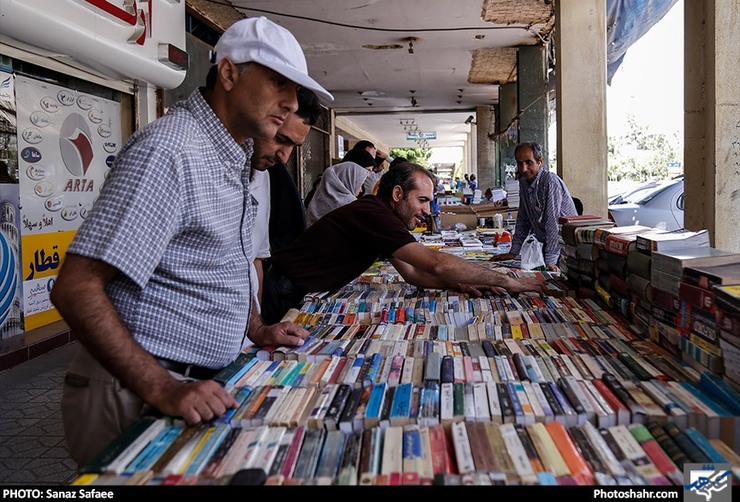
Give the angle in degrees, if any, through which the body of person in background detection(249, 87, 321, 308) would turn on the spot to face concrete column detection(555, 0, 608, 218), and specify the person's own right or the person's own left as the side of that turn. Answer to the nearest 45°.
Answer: approximately 90° to the person's own left

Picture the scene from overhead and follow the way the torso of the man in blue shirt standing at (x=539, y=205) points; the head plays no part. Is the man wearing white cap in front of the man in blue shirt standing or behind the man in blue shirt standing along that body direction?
in front

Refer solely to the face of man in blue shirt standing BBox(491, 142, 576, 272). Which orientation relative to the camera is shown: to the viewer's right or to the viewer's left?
to the viewer's left

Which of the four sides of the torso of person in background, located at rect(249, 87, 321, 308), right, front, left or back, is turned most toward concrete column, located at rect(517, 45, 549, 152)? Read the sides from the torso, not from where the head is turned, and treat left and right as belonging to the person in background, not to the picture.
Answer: left

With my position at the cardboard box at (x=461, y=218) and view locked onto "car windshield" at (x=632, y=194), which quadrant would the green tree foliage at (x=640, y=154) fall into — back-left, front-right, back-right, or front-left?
front-left

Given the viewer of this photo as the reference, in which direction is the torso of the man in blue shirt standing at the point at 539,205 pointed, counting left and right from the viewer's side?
facing the viewer and to the left of the viewer

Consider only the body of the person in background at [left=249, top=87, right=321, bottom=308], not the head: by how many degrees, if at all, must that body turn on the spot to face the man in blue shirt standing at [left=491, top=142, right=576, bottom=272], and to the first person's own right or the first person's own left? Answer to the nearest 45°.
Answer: approximately 90° to the first person's own left

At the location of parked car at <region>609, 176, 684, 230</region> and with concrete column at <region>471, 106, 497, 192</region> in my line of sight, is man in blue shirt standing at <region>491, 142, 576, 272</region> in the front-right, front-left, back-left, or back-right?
back-left

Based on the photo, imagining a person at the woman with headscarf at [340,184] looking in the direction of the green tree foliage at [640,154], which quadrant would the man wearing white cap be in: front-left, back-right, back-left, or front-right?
back-right

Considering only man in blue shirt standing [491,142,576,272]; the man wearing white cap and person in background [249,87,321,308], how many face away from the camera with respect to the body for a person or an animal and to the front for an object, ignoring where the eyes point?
0

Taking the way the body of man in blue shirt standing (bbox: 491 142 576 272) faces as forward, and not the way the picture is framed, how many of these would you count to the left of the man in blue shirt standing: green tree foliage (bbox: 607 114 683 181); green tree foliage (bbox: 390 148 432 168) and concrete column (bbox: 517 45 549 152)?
0

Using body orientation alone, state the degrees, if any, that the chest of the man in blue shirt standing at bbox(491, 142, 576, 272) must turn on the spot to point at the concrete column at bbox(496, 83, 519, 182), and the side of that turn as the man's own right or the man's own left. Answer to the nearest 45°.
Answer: approximately 135° to the man's own right

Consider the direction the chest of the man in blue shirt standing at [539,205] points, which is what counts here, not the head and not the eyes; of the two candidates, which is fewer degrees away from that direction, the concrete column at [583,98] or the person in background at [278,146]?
the person in background

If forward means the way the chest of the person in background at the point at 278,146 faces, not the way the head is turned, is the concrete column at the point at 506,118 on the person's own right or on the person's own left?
on the person's own left

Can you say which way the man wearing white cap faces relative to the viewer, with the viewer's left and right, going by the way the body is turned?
facing the viewer and to the right of the viewer

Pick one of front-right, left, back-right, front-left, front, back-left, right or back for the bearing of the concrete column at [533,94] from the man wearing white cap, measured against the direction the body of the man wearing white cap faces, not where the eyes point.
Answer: left

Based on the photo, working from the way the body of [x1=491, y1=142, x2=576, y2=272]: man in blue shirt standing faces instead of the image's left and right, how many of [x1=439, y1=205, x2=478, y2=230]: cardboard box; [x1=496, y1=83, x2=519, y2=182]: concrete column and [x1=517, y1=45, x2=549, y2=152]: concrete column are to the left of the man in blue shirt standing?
0
